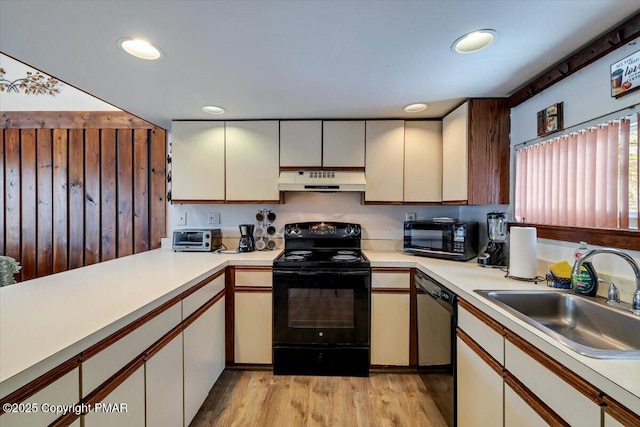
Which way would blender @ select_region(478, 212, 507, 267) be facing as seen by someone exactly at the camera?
facing the viewer and to the left of the viewer

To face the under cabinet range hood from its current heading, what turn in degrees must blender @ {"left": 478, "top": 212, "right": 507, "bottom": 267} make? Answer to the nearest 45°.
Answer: approximately 45° to its right

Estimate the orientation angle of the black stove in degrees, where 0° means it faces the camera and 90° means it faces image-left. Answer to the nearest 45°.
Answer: approximately 0°

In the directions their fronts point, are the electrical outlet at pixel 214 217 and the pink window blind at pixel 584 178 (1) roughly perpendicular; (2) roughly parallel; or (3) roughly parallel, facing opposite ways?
roughly perpendicular

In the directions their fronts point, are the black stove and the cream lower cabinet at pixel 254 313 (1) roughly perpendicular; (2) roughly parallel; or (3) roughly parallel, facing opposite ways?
roughly parallel

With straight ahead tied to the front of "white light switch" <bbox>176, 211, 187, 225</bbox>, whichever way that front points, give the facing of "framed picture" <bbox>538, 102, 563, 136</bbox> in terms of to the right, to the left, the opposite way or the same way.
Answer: to the right

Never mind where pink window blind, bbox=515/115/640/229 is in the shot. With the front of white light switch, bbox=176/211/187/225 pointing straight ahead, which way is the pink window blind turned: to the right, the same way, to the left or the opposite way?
to the right

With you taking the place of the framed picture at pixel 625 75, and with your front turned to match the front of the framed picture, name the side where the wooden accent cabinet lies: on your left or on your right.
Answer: on your right

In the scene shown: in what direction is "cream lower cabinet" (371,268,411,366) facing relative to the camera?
toward the camera

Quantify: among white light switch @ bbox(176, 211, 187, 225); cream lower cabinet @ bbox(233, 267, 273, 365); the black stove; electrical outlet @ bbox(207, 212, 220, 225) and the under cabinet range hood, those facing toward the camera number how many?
5

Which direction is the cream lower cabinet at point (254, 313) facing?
toward the camera
